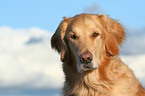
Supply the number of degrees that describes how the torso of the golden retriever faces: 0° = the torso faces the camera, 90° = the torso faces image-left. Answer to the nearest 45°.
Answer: approximately 45°
